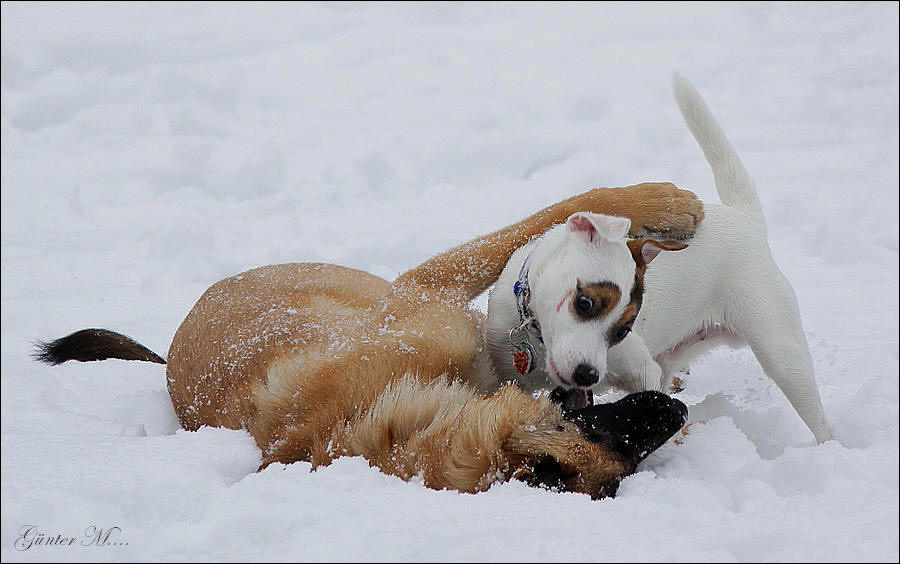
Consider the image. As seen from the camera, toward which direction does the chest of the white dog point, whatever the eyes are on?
to the viewer's left
